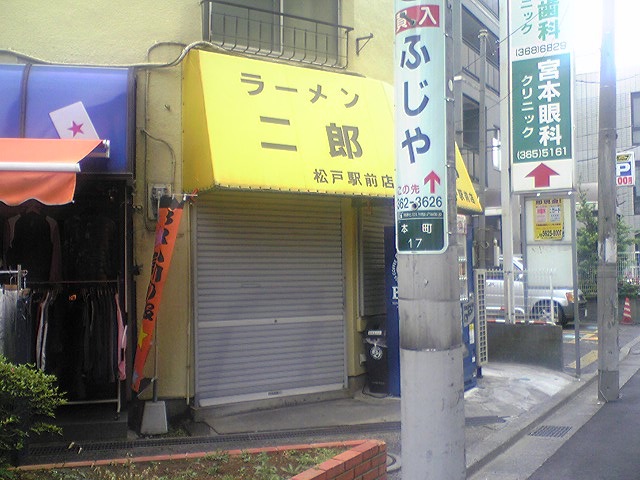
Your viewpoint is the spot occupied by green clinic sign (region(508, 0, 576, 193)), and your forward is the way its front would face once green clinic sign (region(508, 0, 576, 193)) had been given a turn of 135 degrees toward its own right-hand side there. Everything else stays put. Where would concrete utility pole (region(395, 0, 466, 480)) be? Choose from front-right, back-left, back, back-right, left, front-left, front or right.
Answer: back-left

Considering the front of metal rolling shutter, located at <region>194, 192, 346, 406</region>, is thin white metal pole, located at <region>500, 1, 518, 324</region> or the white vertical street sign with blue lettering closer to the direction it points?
the white vertical street sign with blue lettering

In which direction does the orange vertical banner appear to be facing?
toward the camera

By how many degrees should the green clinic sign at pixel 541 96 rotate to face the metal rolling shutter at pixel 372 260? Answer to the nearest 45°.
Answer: approximately 45° to its right

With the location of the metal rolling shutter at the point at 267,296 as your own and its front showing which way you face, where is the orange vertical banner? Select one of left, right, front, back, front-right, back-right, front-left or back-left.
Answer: front-right

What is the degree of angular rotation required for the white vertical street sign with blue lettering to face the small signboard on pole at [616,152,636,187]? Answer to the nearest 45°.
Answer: approximately 180°

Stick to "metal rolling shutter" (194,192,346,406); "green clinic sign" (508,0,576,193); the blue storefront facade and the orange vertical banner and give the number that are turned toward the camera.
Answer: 4

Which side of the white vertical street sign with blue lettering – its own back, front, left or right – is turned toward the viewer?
front

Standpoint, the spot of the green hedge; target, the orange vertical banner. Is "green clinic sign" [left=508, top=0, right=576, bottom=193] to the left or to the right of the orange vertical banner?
right

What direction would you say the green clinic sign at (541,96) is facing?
toward the camera

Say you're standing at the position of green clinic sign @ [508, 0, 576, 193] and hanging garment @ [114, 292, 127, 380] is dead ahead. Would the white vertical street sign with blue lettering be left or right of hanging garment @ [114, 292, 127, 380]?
left
